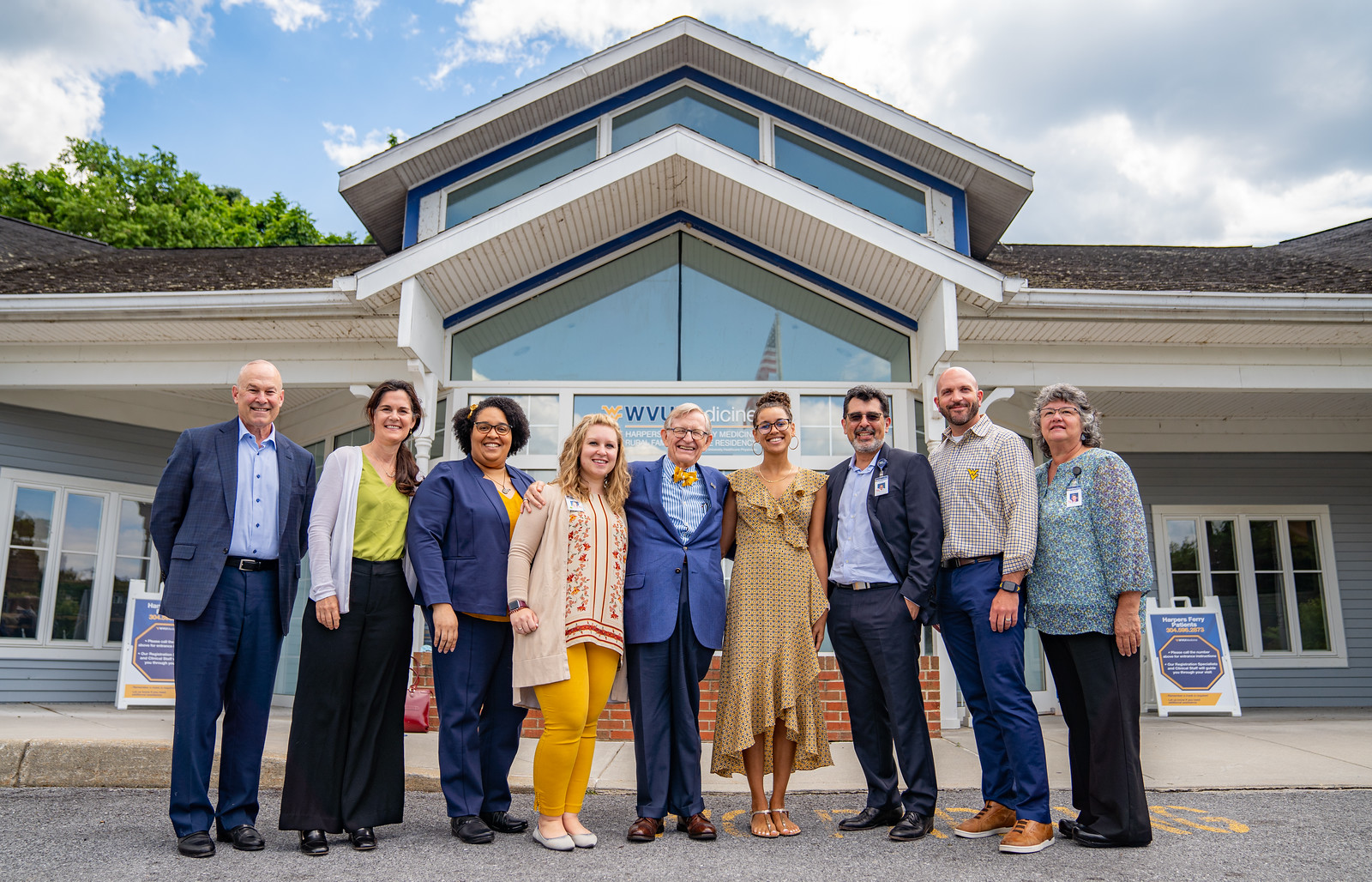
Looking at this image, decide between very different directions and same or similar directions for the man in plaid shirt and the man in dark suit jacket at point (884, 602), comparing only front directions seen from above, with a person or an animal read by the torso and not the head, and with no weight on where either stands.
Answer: same or similar directions

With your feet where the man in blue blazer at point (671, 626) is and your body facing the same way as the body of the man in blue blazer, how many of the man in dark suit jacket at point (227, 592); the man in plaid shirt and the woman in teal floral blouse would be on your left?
2

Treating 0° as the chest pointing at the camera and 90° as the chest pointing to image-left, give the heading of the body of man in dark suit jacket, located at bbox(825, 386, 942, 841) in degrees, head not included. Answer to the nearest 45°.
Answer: approximately 45°

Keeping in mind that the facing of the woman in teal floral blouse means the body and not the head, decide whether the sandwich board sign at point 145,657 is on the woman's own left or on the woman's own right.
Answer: on the woman's own right

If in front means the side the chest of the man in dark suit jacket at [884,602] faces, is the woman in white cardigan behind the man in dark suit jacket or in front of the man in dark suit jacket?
in front

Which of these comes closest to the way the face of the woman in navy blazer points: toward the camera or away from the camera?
toward the camera

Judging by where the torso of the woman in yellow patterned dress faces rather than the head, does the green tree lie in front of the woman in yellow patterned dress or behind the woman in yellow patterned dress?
behind

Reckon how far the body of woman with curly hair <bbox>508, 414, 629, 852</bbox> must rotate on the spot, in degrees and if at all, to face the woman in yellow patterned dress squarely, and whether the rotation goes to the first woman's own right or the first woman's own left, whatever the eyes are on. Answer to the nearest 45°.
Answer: approximately 45° to the first woman's own left

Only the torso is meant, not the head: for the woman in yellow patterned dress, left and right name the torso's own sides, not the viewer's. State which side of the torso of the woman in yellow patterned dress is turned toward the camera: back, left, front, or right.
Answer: front

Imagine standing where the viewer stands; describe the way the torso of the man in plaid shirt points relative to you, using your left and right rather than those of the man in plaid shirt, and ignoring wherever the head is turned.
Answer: facing the viewer and to the left of the viewer

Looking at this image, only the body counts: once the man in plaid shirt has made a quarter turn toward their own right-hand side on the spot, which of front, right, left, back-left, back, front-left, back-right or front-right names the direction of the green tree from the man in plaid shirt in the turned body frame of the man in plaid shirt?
front

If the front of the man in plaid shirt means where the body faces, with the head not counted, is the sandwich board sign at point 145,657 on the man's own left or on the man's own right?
on the man's own right

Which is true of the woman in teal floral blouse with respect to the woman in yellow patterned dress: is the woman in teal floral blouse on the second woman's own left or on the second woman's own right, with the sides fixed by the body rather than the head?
on the second woman's own left

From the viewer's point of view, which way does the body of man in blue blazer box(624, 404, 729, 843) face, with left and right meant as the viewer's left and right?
facing the viewer

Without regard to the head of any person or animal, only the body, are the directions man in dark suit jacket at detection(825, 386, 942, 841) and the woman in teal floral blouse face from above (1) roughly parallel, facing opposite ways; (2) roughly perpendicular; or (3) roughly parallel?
roughly parallel

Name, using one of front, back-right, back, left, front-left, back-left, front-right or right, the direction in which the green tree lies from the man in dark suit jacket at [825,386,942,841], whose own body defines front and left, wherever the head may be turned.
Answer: right

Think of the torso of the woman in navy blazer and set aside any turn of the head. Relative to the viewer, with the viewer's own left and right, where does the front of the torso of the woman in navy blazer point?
facing the viewer and to the right of the viewer

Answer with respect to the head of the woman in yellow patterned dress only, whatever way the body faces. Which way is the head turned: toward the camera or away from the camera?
toward the camera

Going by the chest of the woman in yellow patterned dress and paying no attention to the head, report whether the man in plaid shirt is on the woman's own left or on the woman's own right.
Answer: on the woman's own left
